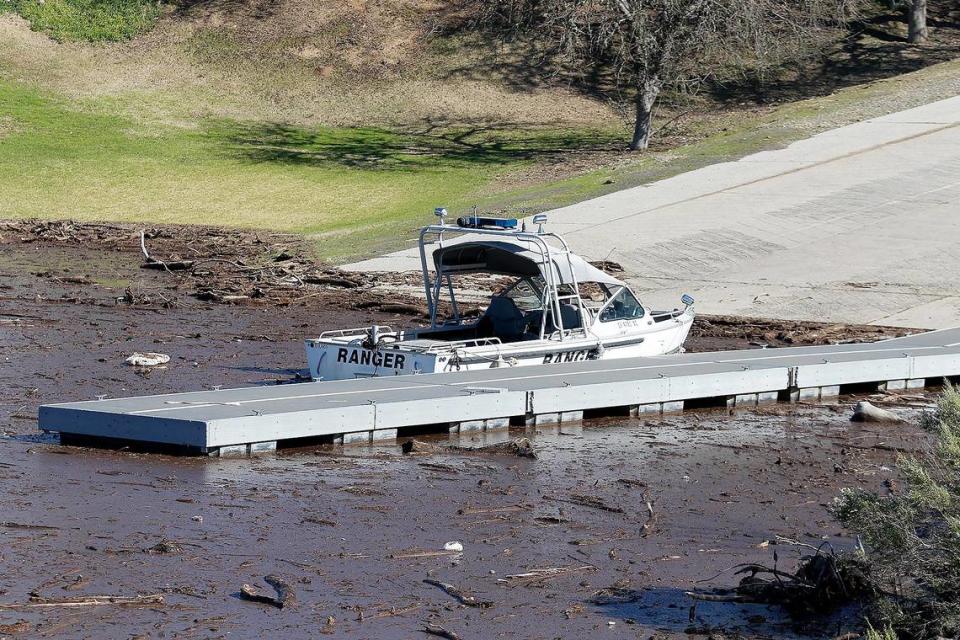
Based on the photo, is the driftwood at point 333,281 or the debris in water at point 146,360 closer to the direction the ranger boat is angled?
the driftwood

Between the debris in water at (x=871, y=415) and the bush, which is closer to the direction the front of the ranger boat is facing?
the debris in water

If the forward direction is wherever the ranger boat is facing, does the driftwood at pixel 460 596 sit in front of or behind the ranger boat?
behind

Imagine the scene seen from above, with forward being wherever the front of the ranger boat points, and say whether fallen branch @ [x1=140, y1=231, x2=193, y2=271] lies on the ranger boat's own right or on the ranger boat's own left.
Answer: on the ranger boat's own left

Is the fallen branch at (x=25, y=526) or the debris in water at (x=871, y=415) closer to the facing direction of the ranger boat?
the debris in water

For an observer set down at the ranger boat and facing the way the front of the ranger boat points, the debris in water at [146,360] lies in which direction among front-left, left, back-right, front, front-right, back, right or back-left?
back-left

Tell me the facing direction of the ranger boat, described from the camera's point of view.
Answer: facing away from the viewer and to the right of the viewer

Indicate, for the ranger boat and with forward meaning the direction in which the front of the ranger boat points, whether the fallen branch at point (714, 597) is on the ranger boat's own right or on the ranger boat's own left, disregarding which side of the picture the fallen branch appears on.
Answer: on the ranger boat's own right

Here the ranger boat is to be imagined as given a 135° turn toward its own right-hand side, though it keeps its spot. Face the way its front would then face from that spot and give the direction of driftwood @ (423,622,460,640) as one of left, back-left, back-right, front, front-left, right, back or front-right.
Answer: front

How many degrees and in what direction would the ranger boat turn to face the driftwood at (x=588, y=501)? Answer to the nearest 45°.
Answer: approximately 135° to its right

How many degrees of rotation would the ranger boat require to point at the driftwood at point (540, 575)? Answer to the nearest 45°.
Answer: approximately 135° to its right
